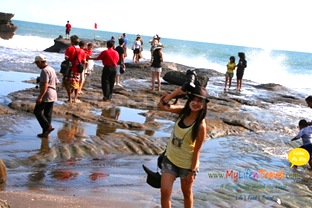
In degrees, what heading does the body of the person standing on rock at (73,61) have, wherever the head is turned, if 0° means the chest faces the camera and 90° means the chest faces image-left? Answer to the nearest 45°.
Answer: approximately 180°

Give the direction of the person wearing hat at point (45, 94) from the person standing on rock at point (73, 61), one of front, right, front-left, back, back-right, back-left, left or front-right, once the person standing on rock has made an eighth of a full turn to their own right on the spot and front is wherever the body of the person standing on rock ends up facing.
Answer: back-right

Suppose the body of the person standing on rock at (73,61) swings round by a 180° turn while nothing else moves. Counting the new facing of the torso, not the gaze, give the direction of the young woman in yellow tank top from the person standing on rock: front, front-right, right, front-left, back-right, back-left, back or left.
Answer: front

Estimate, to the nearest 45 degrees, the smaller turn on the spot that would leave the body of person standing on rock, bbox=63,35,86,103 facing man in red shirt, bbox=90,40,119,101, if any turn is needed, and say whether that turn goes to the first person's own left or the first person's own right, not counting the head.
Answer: approximately 45° to the first person's own right
